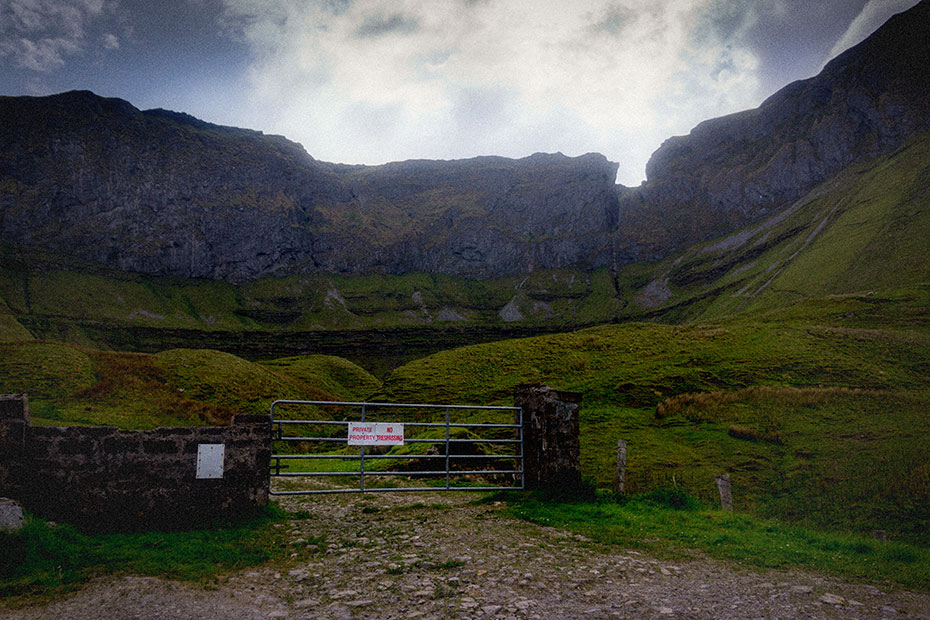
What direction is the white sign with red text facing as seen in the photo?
toward the camera

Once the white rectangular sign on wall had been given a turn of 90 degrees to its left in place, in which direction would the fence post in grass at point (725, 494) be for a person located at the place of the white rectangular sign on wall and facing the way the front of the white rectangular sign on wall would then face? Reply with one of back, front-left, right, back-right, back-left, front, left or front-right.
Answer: front

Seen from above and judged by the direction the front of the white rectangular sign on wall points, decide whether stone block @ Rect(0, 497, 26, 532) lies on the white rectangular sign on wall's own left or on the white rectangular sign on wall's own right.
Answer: on the white rectangular sign on wall's own right

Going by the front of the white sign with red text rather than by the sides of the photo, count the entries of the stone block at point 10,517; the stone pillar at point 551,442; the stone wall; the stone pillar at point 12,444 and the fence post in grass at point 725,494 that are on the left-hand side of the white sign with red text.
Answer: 2

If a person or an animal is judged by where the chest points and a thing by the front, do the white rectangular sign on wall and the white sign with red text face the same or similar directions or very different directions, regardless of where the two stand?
same or similar directions

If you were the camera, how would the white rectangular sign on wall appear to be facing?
facing the viewer

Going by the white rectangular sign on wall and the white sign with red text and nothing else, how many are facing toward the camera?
2

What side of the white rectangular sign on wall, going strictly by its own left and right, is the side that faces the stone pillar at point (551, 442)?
left

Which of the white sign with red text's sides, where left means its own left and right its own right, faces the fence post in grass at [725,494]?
left
